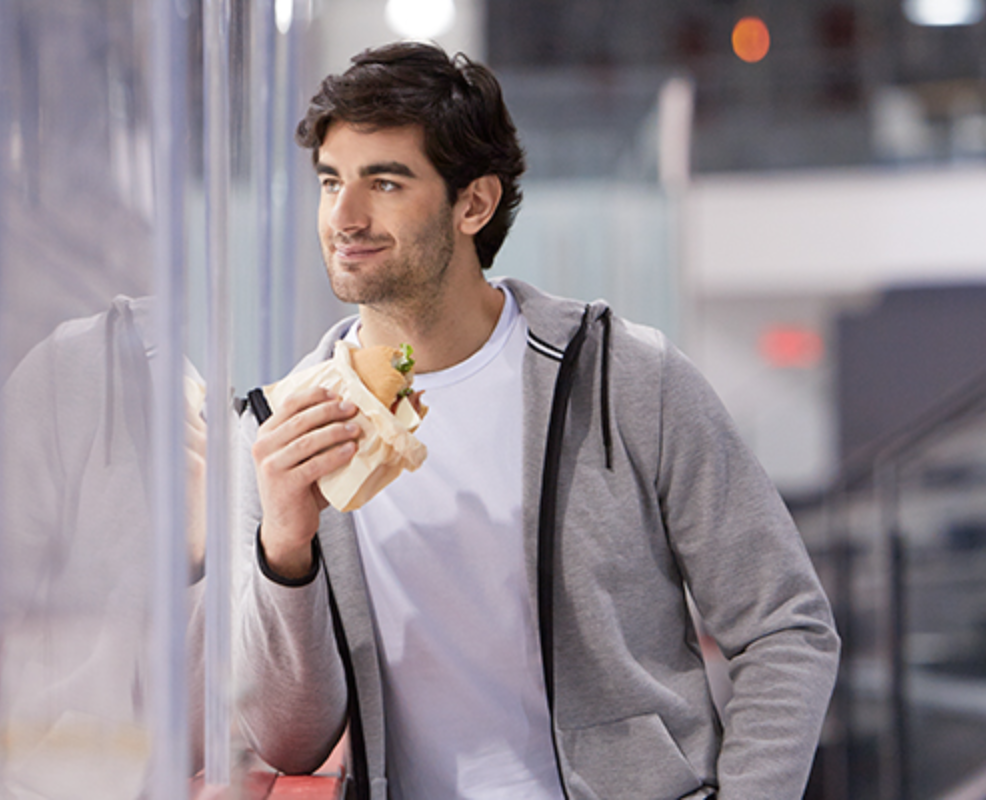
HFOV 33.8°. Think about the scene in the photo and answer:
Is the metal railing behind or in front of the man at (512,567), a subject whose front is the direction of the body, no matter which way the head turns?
behind

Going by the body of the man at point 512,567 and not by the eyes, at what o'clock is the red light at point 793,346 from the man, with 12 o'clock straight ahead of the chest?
The red light is roughly at 5 o'clock from the man.

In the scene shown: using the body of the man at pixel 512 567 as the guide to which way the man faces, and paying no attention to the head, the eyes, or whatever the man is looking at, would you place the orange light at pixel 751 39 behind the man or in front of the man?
behind

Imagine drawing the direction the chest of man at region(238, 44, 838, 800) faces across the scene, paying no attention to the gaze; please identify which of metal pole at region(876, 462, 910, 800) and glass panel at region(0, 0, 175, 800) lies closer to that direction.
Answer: the glass panel

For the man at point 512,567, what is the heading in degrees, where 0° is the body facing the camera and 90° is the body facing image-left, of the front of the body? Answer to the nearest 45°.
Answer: approximately 45°

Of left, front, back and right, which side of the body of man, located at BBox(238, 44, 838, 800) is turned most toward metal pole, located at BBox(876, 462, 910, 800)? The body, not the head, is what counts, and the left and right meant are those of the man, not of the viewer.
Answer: back
